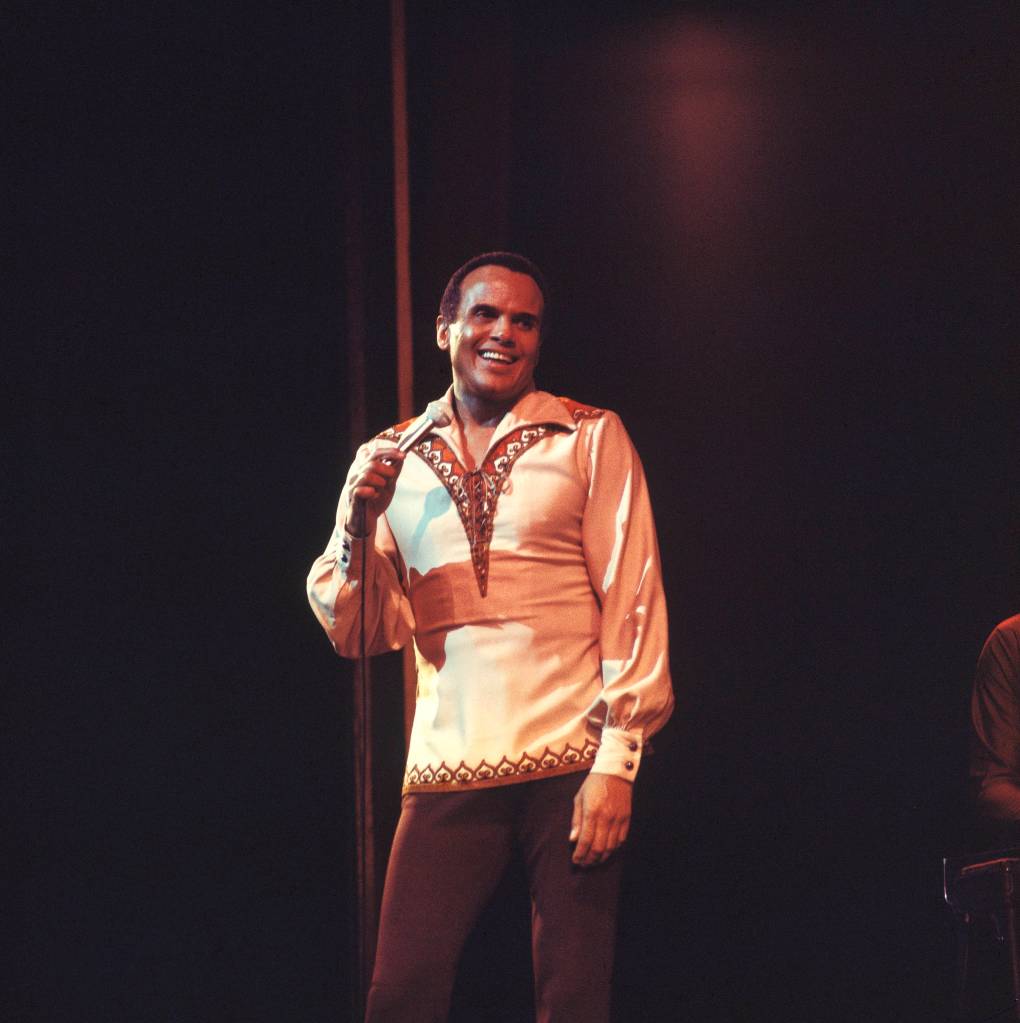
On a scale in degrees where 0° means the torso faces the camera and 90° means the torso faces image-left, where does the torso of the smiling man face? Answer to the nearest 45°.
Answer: approximately 0°

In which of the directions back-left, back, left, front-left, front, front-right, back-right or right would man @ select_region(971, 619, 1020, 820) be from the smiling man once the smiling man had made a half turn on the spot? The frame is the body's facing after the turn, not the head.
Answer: front-right

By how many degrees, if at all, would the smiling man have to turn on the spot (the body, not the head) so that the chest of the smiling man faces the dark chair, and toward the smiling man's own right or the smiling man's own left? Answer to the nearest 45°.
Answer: approximately 135° to the smiling man's own left
